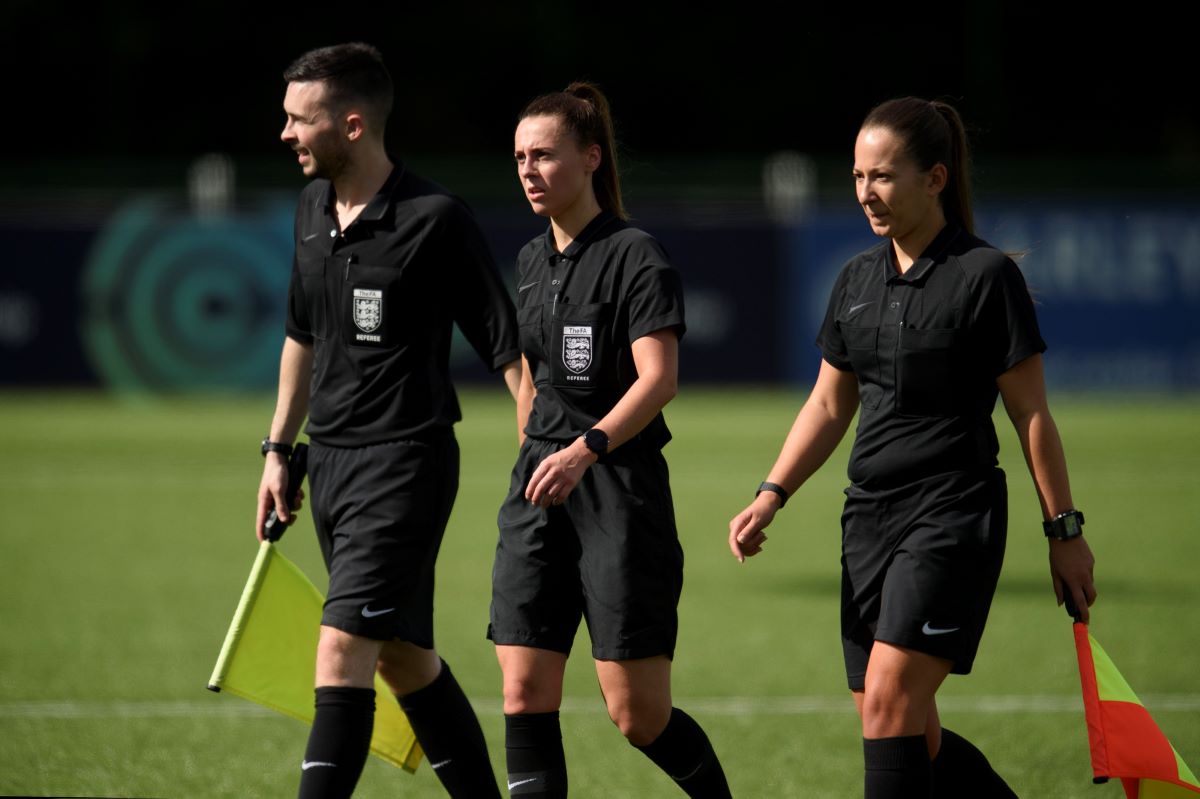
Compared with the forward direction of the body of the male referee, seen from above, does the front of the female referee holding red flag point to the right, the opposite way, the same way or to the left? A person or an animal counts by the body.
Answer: the same way

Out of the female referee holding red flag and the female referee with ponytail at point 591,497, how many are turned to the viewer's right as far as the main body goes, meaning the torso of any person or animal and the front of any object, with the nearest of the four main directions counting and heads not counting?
0

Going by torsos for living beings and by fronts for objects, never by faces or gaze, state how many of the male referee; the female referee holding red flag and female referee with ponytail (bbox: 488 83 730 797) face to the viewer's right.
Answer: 0

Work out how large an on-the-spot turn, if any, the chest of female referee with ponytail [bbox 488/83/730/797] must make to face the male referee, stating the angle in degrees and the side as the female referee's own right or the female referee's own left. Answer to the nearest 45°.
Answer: approximately 90° to the female referee's own right

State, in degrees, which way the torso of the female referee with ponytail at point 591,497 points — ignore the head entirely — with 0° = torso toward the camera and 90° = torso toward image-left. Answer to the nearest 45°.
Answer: approximately 45°

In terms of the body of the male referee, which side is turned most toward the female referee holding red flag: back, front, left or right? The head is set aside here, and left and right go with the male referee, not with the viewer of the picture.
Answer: left

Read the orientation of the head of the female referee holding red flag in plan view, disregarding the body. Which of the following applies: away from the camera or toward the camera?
toward the camera

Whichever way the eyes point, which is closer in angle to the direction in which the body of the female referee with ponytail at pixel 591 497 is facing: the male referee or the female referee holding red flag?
the male referee

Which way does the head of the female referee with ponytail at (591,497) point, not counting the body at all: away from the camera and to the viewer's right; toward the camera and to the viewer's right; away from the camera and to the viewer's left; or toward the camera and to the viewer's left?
toward the camera and to the viewer's left

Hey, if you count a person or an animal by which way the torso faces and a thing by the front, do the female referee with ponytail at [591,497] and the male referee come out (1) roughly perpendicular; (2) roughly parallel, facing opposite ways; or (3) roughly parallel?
roughly parallel

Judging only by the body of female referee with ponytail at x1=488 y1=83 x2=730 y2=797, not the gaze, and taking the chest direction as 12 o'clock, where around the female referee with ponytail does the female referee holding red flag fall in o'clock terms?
The female referee holding red flag is roughly at 8 o'clock from the female referee with ponytail.

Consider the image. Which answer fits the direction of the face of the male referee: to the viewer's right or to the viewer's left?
to the viewer's left

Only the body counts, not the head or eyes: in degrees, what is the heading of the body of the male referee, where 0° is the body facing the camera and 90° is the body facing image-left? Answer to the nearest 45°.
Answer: approximately 45°
